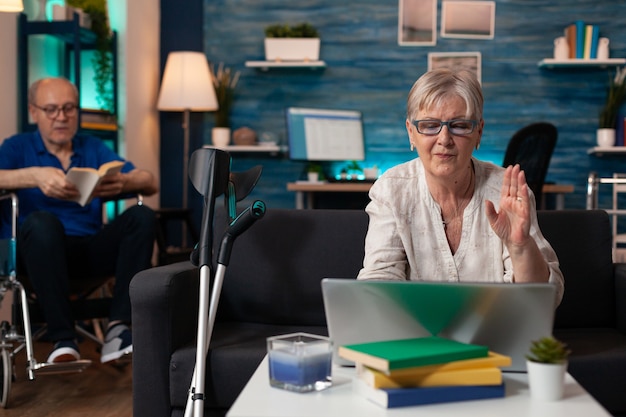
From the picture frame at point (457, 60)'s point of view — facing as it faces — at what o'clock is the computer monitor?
The computer monitor is roughly at 2 o'clock from the picture frame.

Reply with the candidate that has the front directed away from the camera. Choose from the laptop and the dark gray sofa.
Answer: the laptop

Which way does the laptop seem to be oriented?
away from the camera

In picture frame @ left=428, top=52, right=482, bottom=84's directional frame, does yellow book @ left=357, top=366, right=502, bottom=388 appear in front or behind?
in front

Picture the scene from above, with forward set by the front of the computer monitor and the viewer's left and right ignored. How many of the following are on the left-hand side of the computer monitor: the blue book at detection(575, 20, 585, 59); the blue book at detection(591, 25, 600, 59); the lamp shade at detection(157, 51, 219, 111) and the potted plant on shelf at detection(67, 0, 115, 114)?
2

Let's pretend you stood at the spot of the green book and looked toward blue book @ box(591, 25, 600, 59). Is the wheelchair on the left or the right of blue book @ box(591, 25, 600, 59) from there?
left

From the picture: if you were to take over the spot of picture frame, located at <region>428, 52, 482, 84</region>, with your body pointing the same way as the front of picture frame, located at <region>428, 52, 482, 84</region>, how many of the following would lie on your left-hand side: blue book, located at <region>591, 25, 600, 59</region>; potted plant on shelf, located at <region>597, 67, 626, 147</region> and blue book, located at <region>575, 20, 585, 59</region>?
3

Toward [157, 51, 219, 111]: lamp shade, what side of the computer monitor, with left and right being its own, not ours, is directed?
right
